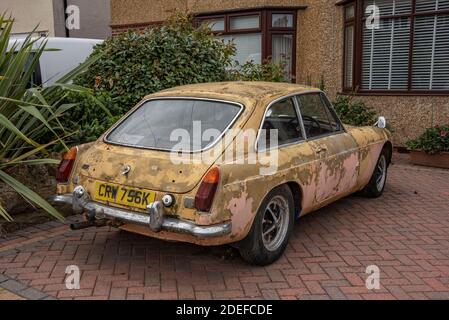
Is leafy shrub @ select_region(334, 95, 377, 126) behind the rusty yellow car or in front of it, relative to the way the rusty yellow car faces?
in front

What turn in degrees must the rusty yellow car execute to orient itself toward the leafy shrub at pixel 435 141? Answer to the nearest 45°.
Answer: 0° — it already faces it

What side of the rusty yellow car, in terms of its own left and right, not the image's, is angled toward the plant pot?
front

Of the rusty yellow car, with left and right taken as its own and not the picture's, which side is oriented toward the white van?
left

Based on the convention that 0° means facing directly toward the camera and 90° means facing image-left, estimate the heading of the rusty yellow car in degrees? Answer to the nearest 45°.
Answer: approximately 225°

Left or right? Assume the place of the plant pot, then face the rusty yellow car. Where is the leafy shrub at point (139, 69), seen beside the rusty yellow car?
right

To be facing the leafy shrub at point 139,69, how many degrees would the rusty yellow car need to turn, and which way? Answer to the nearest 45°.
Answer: approximately 45° to its left
